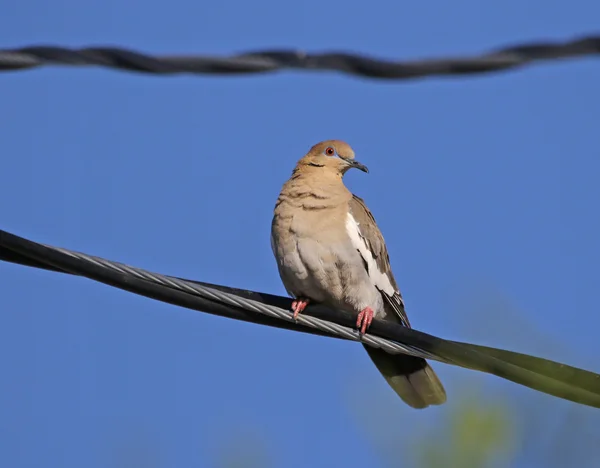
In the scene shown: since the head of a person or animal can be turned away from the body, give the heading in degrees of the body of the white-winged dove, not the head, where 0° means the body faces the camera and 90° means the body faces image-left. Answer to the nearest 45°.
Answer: approximately 45°
